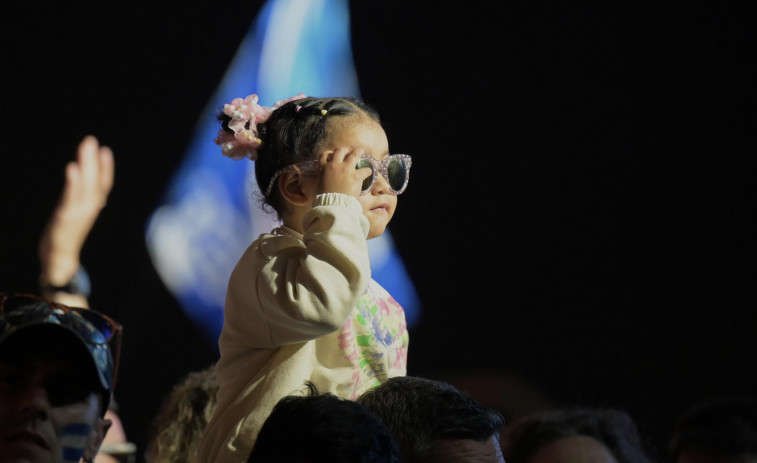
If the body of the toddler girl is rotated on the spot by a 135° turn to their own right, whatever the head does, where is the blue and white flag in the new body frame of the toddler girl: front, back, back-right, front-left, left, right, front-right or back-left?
right

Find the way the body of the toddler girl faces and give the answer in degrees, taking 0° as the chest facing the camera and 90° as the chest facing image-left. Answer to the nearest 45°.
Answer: approximately 315°
